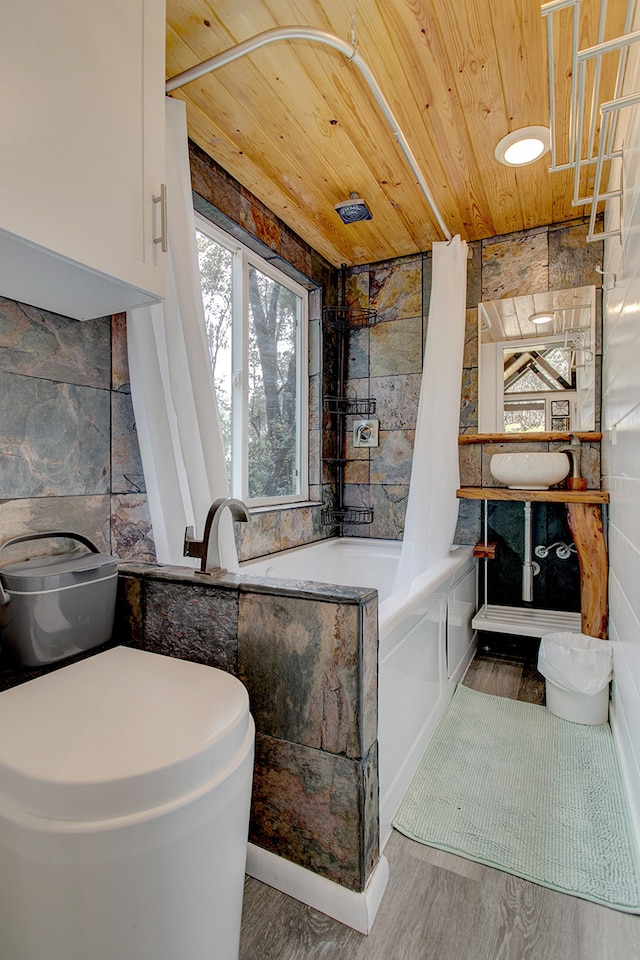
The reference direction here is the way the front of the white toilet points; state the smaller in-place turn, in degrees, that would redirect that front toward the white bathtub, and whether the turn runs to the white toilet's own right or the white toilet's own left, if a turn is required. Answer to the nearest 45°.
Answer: approximately 90° to the white toilet's own left

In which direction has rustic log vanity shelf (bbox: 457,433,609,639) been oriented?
toward the camera

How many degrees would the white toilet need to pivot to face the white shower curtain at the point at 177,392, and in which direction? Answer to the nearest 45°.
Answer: approximately 135° to its left

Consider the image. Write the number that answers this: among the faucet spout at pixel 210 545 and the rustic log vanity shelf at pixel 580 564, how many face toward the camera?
1

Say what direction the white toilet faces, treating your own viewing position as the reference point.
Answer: facing the viewer and to the right of the viewer

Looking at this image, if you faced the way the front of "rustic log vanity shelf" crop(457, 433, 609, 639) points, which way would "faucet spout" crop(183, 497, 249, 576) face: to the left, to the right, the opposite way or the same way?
the opposite way

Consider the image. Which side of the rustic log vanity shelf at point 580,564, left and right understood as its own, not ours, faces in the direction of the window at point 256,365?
right

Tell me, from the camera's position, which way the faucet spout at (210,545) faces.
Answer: facing away from the viewer and to the right of the viewer

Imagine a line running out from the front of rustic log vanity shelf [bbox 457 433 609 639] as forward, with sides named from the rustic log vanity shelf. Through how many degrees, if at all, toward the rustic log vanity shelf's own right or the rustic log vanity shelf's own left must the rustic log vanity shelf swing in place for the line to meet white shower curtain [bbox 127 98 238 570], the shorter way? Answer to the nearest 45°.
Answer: approximately 45° to the rustic log vanity shelf's own right
